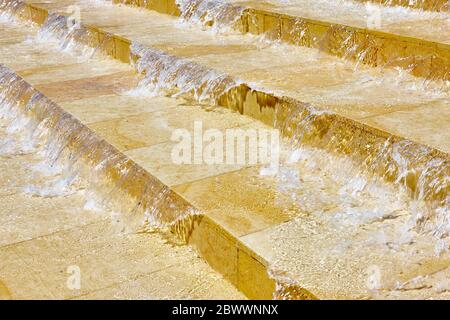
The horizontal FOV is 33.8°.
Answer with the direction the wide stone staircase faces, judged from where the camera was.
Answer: facing the viewer and to the left of the viewer
